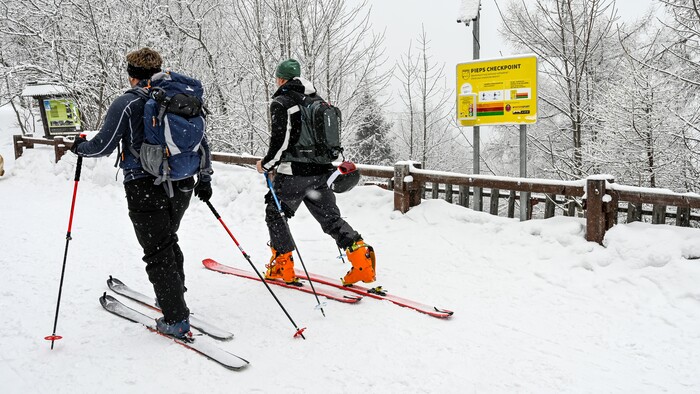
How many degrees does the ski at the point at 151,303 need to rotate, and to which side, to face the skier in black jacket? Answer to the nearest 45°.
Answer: approximately 135° to its right

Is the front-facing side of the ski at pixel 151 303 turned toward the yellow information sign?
no

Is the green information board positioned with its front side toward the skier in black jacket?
yes

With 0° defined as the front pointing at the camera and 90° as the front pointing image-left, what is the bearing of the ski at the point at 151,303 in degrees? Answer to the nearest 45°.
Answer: approximately 135°

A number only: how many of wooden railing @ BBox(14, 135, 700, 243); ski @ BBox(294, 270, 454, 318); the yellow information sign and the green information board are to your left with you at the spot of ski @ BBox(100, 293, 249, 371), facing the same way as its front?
0

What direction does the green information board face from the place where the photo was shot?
facing the viewer

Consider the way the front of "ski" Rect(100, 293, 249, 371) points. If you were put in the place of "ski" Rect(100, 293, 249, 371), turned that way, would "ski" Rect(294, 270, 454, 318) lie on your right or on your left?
on your right

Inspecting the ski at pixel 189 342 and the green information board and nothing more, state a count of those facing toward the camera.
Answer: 1

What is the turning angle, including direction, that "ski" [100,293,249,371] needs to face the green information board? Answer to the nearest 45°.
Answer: approximately 45° to its right

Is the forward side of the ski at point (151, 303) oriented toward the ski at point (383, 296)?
no

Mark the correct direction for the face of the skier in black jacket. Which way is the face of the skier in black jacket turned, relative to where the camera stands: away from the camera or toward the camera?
away from the camera

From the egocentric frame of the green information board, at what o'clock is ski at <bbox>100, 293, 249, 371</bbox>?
The ski is roughly at 12 o'clock from the green information board.

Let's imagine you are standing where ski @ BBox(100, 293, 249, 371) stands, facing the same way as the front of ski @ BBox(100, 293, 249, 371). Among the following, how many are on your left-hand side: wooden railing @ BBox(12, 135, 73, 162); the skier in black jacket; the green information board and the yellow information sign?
0

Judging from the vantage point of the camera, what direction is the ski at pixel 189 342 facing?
facing away from the viewer and to the left of the viewer

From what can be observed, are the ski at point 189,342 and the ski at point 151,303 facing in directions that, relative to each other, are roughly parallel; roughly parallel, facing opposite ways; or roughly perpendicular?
roughly parallel

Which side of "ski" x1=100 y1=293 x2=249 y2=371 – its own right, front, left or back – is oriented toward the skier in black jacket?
right

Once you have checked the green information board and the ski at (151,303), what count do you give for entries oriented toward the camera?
1

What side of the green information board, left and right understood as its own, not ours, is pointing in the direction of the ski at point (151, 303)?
front
